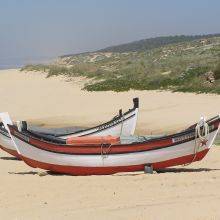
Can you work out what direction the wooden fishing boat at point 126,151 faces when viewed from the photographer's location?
facing to the right of the viewer
